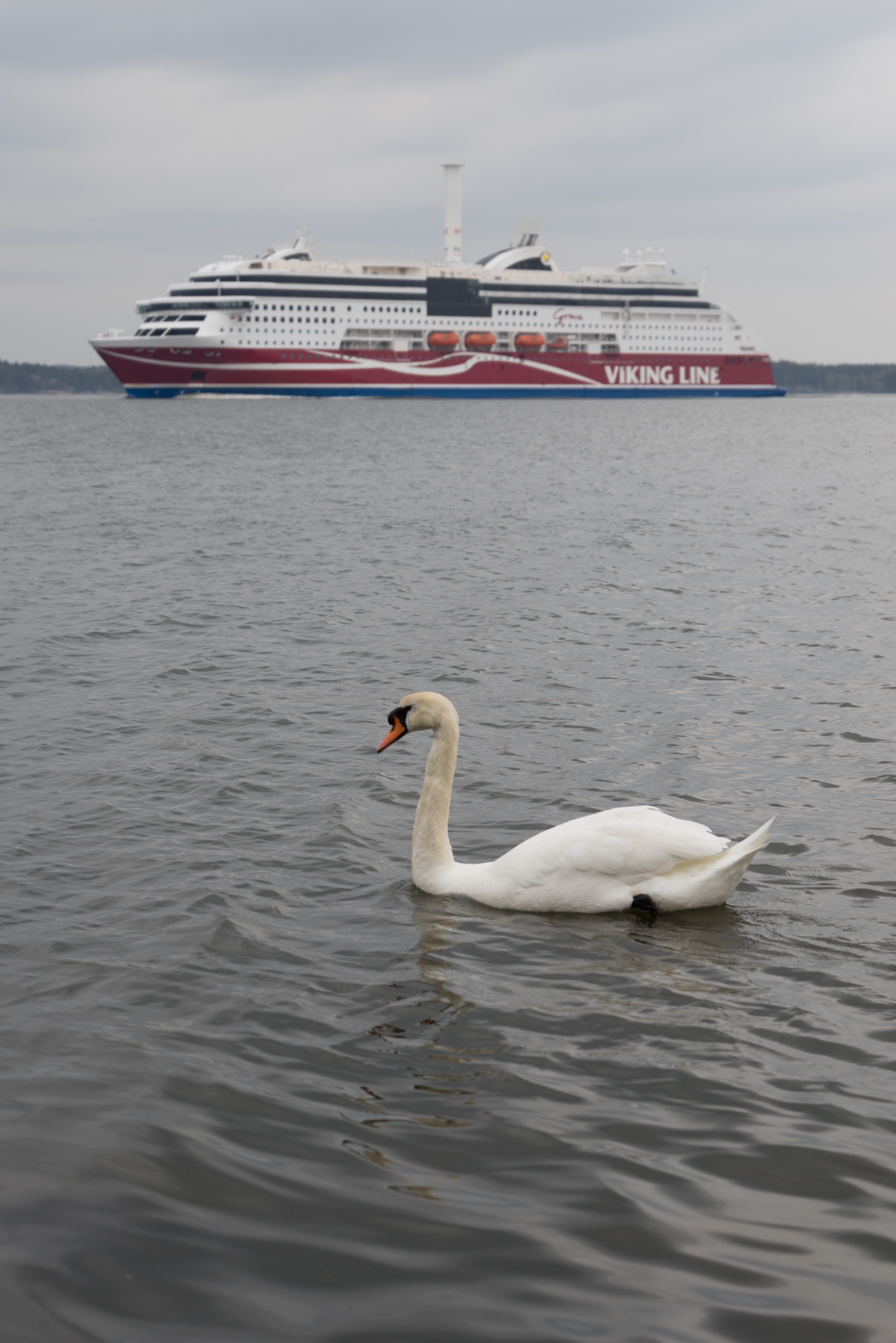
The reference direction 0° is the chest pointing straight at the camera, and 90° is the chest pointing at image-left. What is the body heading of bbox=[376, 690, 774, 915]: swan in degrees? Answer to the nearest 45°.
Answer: approximately 90°
